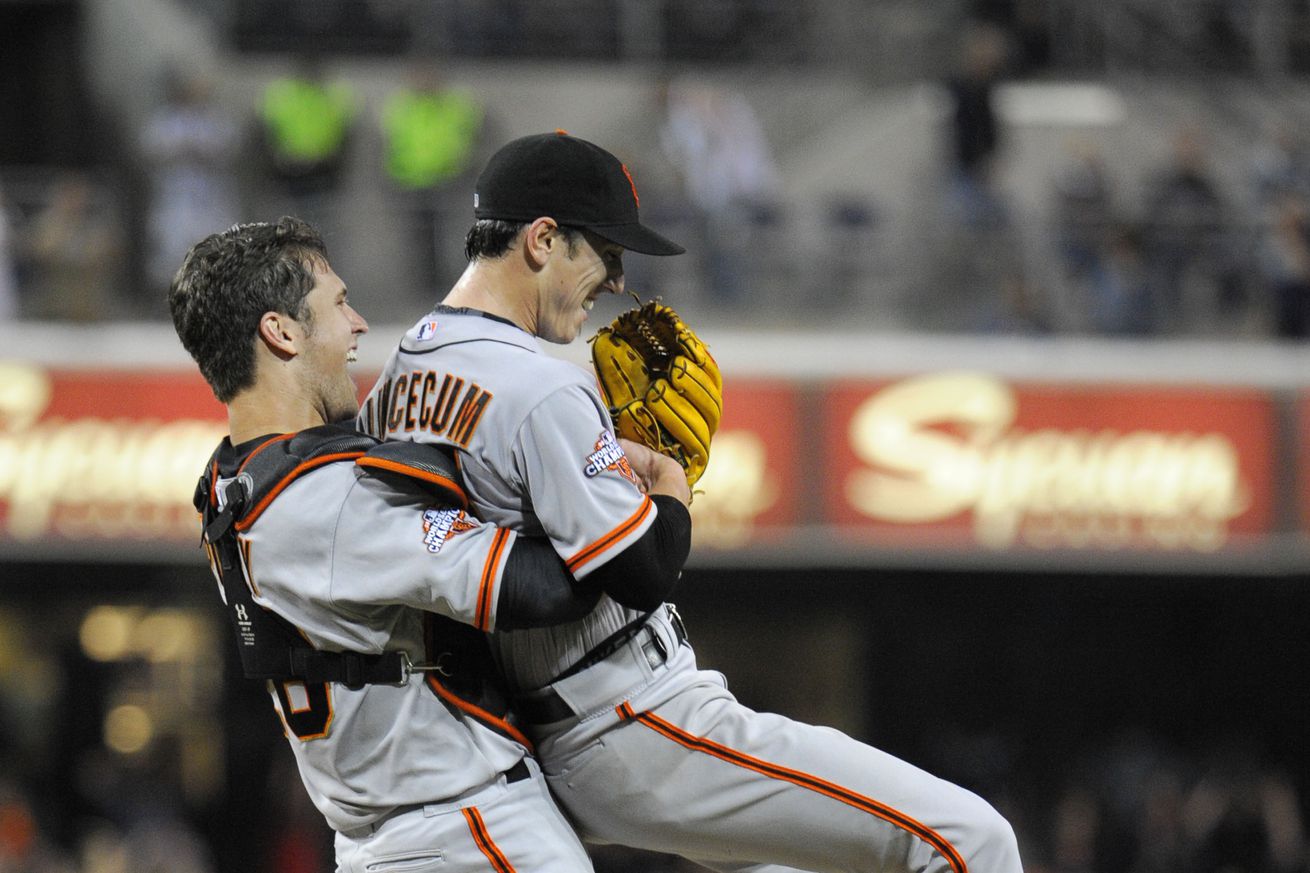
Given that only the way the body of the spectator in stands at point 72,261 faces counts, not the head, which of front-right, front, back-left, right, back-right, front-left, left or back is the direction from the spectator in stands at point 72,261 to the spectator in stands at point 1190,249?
left

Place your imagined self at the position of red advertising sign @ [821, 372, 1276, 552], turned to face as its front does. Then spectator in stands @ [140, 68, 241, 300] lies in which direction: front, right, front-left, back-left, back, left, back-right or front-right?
right

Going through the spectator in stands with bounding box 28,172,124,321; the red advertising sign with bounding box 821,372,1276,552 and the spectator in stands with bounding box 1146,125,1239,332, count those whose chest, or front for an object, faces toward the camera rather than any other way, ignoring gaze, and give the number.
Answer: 3

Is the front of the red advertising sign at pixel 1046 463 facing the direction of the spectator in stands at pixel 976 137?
no

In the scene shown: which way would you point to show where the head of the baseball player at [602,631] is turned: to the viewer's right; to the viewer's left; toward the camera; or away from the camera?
to the viewer's right

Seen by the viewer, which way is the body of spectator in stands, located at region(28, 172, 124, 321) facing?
toward the camera

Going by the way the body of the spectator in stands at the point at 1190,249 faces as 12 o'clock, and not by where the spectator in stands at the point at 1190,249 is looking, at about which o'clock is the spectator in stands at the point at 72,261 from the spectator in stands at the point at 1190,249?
the spectator in stands at the point at 72,261 is roughly at 2 o'clock from the spectator in stands at the point at 1190,249.

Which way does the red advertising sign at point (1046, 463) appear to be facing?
toward the camera

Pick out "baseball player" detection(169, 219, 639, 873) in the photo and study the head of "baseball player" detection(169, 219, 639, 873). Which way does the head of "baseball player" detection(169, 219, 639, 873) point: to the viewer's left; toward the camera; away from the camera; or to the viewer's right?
to the viewer's right

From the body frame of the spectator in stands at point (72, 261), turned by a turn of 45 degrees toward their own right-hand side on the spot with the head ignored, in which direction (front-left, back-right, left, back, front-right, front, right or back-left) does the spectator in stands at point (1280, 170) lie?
back-left

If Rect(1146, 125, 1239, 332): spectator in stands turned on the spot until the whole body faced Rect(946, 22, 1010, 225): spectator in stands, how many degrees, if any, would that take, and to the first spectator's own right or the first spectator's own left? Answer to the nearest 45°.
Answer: approximately 90° to the first spectator's own right

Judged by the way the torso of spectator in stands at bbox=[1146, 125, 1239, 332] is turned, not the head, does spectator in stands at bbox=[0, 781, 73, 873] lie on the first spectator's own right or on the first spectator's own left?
on the first spectator's own right

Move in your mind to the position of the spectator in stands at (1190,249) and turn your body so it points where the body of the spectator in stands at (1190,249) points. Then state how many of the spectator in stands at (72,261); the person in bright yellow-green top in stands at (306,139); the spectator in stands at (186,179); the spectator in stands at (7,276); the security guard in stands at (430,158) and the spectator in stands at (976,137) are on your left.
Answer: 0

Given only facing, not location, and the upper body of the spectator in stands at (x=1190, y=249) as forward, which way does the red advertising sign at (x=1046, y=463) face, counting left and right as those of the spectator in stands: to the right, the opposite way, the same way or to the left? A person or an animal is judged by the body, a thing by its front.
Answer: the same way

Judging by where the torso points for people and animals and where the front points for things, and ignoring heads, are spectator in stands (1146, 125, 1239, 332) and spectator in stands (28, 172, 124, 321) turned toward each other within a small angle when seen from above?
no

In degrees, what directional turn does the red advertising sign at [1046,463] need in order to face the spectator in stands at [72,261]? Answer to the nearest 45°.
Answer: approximately 90° to its right

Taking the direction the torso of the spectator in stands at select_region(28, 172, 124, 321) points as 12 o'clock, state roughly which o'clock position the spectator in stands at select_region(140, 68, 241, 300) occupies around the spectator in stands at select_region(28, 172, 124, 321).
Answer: the spectator in stands at select_region(140, 68, 241, 300) is roughly at 8 o'clock from the spectator in stands at select_region(28, 172, 124, 321).

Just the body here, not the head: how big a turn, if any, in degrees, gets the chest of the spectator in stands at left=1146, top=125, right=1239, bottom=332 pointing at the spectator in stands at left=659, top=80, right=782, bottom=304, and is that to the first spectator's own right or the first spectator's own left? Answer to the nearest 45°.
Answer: approximately 90° to the first spectator's own right

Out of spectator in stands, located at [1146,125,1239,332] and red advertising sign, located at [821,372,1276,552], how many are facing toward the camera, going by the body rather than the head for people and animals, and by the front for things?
2
